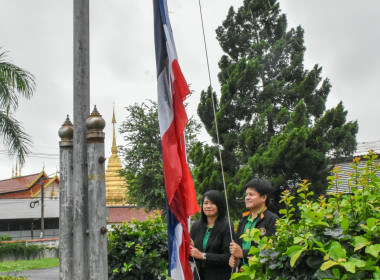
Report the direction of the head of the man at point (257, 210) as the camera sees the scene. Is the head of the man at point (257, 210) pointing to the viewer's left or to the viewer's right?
to the viewer's left

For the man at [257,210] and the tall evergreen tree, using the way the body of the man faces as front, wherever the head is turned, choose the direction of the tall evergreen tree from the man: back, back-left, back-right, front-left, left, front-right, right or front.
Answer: back-right

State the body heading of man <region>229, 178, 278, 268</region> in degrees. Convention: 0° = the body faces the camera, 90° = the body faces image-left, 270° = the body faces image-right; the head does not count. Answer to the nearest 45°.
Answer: approximately 45°

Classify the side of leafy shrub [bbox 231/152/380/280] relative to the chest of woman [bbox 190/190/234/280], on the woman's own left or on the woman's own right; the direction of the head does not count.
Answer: on the woman's own left

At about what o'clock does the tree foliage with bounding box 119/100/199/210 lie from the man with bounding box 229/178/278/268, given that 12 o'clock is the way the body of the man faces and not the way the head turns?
The tree foliage is roughly at 4 o'clock from the man.

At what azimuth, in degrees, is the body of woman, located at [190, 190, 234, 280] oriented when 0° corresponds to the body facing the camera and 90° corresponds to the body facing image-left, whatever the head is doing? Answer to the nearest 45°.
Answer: approximately 45°

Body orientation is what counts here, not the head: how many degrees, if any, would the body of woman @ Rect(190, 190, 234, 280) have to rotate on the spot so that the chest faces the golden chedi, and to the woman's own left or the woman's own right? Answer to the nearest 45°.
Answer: approximately 135° to the woman's own right

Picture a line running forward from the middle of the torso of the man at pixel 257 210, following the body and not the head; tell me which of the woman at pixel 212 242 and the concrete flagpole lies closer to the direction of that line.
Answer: the concrete flagpole

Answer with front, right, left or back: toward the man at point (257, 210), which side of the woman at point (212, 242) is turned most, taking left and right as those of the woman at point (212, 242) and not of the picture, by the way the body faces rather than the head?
left

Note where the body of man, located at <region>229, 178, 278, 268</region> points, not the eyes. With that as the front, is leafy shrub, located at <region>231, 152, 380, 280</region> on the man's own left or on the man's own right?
on the man's own left
